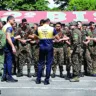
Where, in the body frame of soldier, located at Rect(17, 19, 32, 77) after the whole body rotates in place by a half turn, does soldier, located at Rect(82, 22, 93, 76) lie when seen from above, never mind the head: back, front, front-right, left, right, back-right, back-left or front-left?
right

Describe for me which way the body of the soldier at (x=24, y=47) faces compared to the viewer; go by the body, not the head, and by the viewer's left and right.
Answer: facing the viewer

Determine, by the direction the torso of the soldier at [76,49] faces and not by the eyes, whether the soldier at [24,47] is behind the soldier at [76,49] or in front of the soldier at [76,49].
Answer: in front

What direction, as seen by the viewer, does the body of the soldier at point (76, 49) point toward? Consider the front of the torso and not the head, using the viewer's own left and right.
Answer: facing to the left of the viewer
